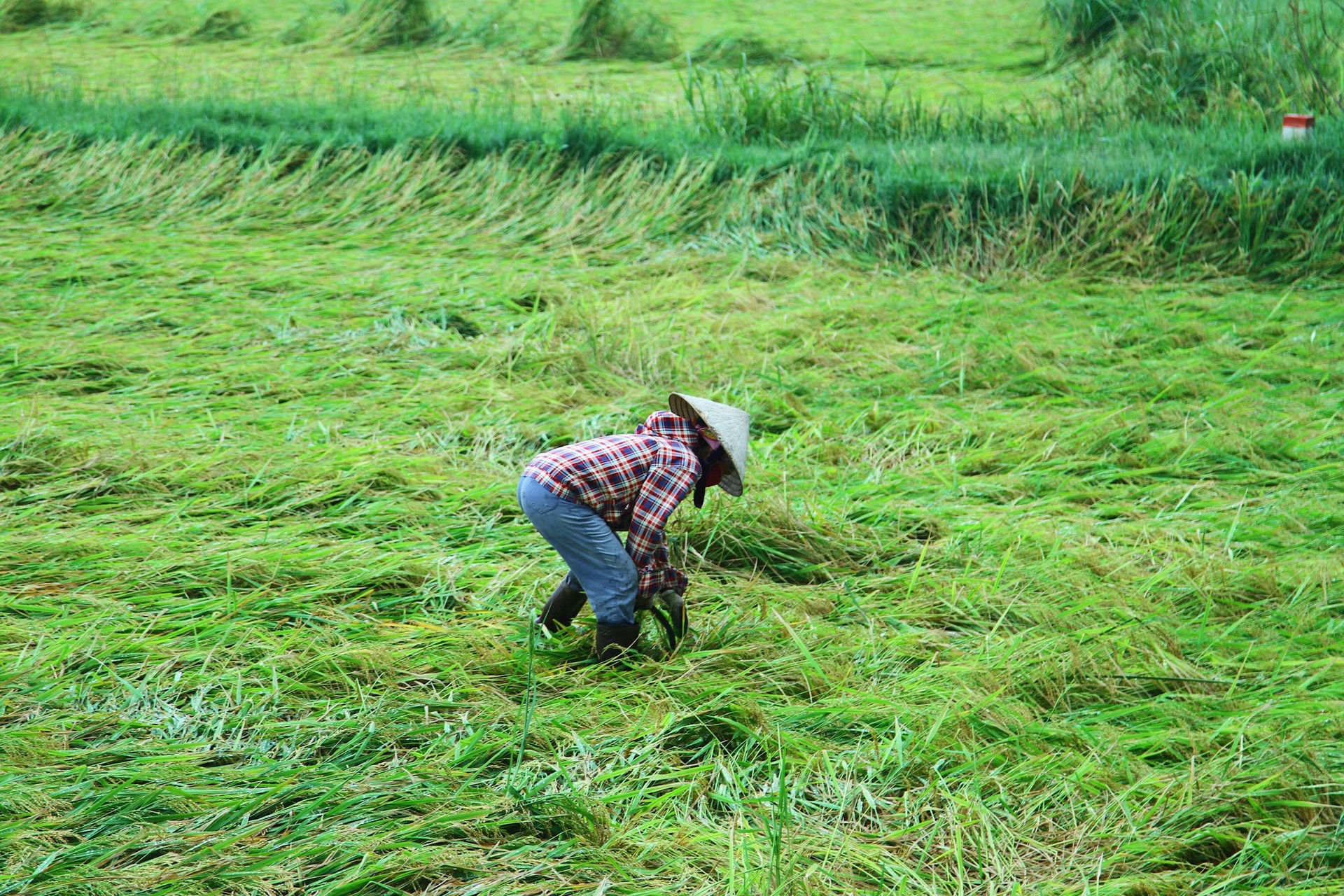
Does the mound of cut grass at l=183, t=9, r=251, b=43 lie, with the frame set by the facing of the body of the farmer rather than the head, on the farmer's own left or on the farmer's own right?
on the farmer's own left

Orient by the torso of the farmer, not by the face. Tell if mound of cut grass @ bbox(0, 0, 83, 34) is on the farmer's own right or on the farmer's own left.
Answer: on the farmer's own left

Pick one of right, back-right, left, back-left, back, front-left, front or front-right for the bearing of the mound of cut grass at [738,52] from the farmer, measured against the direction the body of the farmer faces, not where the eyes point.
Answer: left

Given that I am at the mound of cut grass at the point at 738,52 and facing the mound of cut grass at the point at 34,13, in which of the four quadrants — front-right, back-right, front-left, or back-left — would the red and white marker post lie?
back-left

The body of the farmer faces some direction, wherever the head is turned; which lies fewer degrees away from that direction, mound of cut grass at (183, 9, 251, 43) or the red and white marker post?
the red and white marker post

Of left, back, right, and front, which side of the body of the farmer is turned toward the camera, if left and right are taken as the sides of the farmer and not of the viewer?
right

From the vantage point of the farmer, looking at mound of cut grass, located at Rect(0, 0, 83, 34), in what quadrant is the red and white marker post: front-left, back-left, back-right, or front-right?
front-right

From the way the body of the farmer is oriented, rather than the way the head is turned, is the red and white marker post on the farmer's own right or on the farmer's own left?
on the farmer's own left
